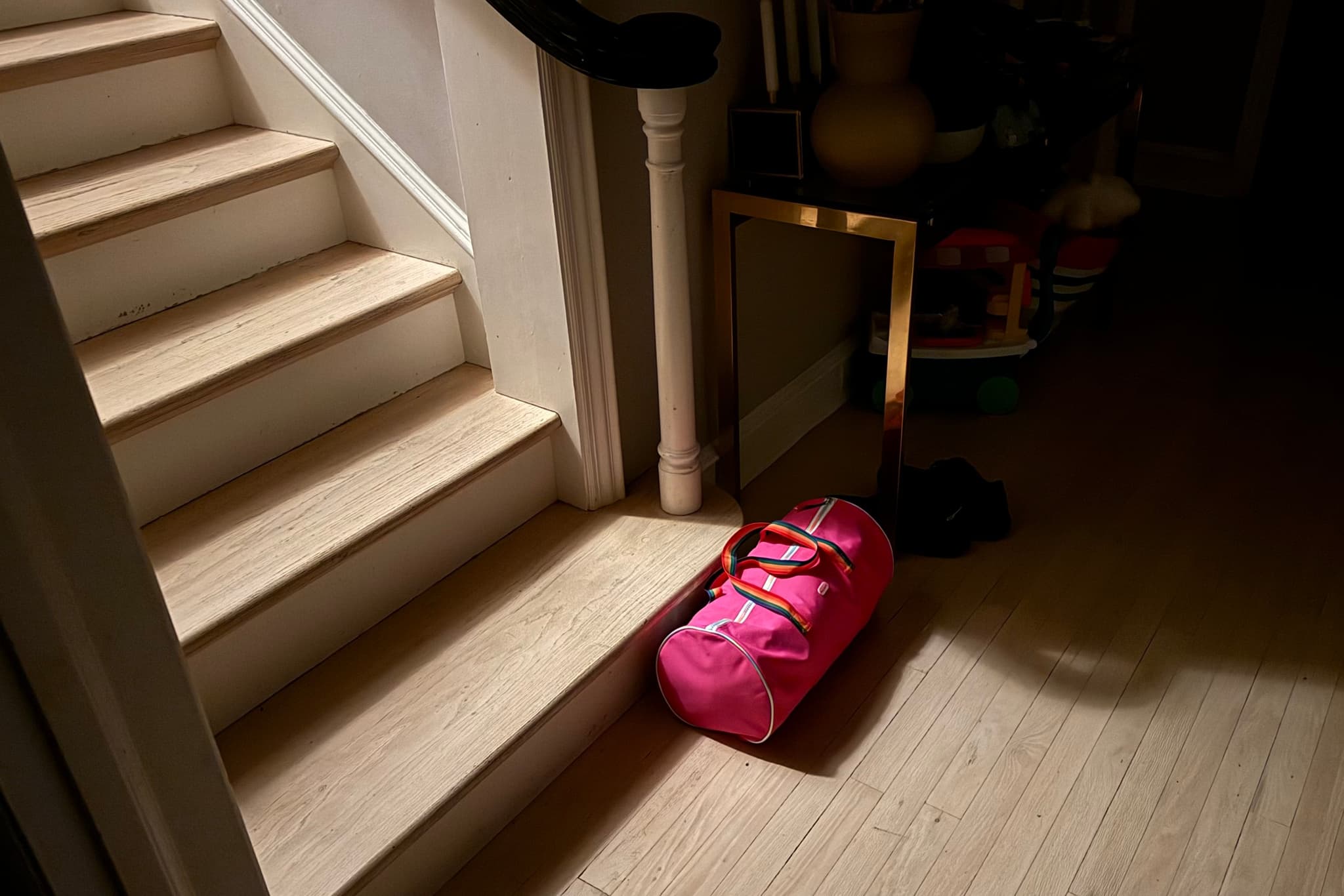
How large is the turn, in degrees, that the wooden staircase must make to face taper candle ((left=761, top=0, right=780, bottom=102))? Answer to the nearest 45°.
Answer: approximately 45° to its left

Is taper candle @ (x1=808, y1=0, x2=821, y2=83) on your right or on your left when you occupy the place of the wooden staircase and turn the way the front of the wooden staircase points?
on your left

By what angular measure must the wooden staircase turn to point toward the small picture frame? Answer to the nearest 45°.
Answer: approximately 45° to its left

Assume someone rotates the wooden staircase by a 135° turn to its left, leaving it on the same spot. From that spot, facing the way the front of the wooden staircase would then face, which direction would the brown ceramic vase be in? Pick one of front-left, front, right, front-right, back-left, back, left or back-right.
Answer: right

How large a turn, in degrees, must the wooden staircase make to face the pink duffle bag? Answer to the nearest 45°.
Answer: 0° — it already faces it

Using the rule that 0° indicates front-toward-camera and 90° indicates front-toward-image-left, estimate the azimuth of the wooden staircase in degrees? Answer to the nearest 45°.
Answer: approximately 315°

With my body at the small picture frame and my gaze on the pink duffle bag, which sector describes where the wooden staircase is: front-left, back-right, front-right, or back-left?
front-right
